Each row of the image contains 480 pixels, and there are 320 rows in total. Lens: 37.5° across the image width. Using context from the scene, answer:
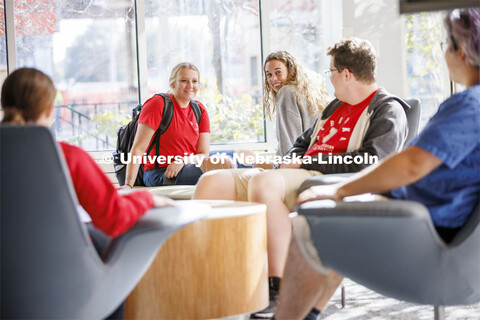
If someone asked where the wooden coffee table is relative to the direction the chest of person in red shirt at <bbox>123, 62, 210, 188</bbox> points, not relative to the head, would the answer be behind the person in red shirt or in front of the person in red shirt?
in front

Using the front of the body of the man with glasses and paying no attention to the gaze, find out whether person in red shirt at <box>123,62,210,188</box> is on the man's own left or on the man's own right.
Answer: on the man's own right

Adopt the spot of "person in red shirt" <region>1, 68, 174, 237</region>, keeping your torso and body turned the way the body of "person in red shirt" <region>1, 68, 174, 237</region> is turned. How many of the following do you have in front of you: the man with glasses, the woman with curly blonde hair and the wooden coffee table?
3

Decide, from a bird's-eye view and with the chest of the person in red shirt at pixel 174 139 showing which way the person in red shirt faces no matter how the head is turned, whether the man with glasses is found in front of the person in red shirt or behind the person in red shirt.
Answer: in front

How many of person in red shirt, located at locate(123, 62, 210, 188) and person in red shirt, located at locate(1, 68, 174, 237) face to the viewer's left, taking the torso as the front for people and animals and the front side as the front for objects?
0

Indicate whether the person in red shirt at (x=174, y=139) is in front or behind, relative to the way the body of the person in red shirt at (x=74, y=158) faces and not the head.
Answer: in front

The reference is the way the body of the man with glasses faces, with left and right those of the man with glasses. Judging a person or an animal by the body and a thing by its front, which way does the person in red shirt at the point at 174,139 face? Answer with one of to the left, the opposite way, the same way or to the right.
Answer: to the left

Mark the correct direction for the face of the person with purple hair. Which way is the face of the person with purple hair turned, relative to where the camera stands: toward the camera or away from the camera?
away from the camera

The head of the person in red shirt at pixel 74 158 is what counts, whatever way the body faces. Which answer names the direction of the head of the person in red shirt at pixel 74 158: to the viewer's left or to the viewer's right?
to the viewer's right

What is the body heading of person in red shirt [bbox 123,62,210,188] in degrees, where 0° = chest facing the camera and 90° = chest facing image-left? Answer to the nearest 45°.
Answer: approximately 315°

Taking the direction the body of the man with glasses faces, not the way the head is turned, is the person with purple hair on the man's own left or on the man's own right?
on the man's own left

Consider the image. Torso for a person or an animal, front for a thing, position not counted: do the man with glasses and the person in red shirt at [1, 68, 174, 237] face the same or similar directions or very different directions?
very different directions

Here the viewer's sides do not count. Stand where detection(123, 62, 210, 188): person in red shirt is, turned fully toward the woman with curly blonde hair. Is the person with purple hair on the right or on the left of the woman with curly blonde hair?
right

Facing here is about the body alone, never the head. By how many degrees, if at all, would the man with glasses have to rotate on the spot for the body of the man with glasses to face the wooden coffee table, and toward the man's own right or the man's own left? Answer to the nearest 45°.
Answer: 0° — they already face it

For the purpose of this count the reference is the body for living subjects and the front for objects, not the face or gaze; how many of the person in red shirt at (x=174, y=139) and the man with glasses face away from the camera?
0

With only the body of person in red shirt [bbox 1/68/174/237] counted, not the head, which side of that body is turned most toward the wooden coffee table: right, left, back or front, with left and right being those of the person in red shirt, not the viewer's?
front
